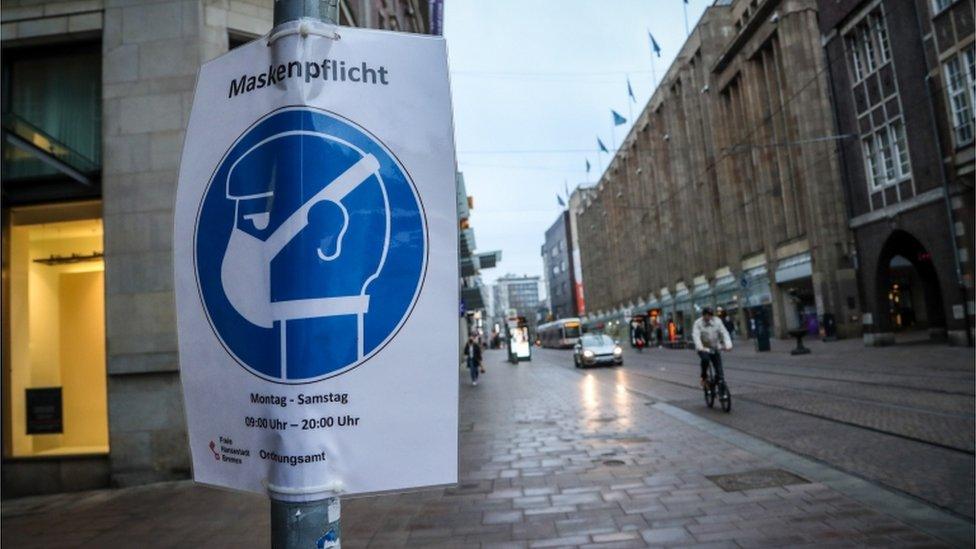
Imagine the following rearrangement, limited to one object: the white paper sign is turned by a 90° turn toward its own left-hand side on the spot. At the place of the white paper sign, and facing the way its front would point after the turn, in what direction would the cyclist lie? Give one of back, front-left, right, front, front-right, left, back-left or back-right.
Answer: front-left

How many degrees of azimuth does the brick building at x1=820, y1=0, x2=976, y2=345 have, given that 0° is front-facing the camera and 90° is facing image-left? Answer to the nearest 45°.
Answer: approximately 45°

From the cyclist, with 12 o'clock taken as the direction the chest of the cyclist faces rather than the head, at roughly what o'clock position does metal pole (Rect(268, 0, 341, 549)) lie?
The metal pole is roughly at 12 o'clock from the cyclist.

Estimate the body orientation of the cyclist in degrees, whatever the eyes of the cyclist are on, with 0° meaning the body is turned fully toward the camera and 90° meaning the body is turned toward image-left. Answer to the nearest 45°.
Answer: approximately 0°

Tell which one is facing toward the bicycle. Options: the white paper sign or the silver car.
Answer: the silver car

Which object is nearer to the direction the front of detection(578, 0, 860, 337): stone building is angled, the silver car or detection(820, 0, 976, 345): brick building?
the silver car

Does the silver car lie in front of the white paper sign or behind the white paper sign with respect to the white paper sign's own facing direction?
behind

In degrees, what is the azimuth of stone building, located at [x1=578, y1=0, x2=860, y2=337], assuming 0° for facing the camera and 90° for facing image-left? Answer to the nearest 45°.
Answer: approximately 45°
